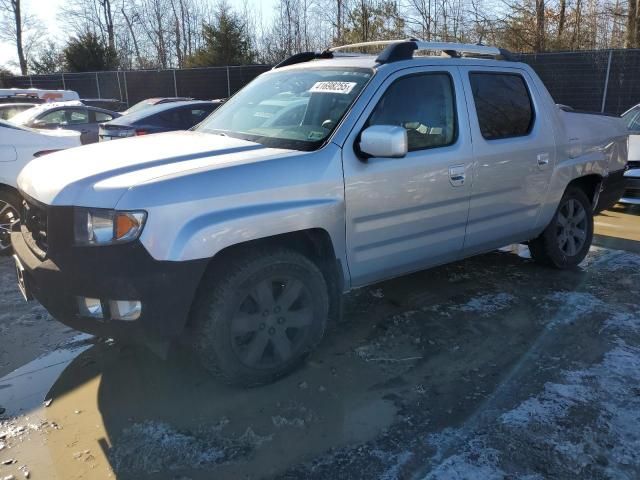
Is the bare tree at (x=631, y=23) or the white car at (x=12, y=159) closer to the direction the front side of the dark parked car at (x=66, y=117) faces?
the white car

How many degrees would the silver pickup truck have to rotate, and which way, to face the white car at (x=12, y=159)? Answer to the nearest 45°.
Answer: approximately 90° to its right

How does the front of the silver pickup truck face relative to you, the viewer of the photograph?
facing the viewer and to the left of the viewer

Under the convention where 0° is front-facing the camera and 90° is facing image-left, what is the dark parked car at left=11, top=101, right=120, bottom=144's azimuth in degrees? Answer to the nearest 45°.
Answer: approximately 45°

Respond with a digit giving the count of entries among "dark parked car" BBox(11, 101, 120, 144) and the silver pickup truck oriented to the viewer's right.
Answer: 0

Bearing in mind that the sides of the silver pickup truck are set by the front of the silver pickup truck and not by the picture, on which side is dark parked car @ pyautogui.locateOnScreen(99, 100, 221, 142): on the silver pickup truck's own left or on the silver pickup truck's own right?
on the silver pickup truck's own right

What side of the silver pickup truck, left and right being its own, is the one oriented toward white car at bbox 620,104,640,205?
back

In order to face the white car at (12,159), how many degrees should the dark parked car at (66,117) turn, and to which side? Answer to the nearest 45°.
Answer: approximately 45° to its left
